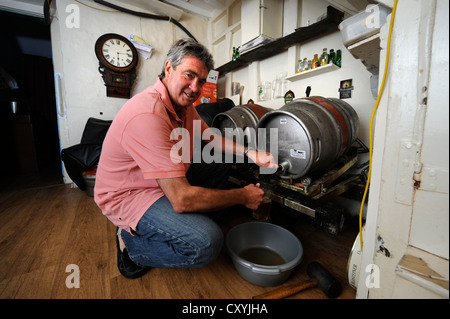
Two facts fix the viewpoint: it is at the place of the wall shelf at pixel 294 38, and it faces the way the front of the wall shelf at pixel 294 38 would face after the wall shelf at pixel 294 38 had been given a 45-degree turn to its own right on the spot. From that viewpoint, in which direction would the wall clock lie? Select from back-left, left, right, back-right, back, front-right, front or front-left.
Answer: front

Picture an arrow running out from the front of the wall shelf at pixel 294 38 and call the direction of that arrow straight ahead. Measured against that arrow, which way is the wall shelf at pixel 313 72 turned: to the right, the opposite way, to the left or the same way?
the same way

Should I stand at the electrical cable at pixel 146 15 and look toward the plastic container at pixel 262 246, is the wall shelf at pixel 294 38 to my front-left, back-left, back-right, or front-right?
front-left

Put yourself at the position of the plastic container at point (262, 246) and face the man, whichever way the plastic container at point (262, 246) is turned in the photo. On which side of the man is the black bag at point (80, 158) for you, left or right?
right

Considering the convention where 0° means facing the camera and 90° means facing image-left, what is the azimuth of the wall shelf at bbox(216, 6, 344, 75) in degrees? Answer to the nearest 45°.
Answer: approximately 45°

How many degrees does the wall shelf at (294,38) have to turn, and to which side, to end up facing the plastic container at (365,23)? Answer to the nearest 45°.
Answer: approximately 45° to its left

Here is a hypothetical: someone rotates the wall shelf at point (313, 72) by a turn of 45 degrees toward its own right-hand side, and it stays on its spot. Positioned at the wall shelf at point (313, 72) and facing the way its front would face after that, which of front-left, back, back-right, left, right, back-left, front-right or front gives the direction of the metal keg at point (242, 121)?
front-left

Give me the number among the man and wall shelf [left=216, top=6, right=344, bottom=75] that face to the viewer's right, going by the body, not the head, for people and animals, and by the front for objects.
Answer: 1

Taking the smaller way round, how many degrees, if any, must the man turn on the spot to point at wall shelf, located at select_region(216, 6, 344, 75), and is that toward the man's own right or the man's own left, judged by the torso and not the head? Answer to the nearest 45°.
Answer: approximately 45° to the man's own left

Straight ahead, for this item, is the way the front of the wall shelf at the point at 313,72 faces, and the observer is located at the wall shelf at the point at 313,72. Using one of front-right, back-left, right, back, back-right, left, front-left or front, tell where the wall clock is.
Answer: front-right

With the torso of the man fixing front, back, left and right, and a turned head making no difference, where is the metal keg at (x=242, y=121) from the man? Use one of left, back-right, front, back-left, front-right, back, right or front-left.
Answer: front-left

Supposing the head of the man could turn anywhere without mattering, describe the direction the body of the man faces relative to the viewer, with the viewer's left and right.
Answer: facing to the right of the viewer

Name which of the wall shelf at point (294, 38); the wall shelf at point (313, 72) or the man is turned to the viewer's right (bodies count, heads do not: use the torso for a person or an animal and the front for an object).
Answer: the man

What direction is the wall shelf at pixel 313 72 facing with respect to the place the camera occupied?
facing the viewer and to the left of the viewer
